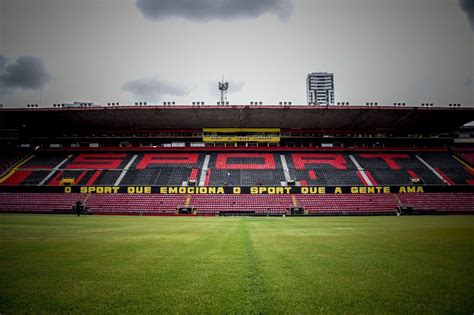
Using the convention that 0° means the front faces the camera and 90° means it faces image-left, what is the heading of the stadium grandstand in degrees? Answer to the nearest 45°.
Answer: approximately 0°

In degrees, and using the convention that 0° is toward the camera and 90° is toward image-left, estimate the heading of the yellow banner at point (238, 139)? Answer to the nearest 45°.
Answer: approximately 0°

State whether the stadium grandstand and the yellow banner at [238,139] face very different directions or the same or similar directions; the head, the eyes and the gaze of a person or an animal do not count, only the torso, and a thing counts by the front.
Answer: same or similar directions
